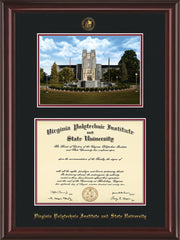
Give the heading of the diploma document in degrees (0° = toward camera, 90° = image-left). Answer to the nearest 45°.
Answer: approximately 0°
